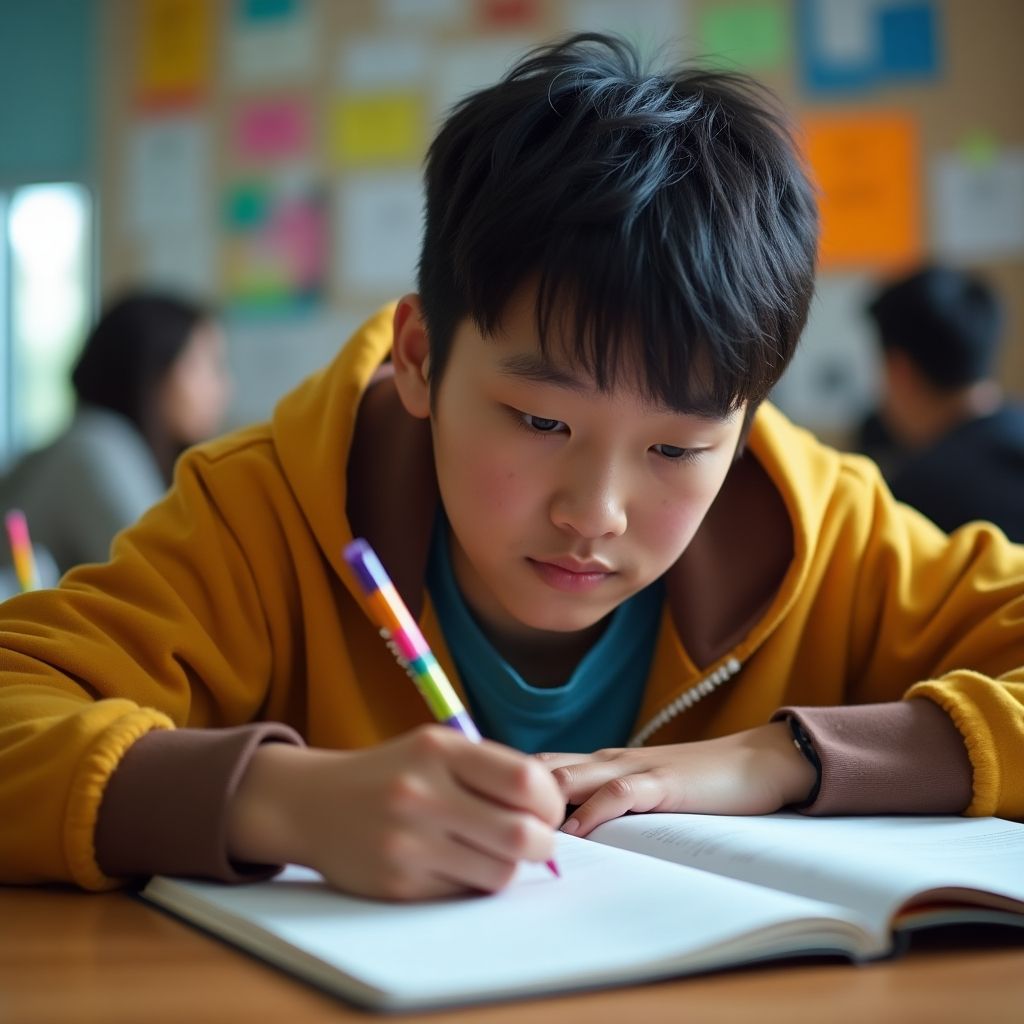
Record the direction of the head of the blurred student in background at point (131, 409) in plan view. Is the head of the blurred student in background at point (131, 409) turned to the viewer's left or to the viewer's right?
to the viewer's right

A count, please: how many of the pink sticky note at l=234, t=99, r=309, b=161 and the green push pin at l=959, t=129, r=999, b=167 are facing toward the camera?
2

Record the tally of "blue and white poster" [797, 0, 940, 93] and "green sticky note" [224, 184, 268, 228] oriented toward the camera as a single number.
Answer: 2

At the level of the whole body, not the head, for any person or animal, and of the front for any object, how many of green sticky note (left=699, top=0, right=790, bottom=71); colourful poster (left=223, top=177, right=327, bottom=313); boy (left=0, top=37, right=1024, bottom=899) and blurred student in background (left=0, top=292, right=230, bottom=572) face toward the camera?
3

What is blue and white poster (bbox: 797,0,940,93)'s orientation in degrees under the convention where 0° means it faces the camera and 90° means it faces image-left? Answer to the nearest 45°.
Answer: approximately 0°

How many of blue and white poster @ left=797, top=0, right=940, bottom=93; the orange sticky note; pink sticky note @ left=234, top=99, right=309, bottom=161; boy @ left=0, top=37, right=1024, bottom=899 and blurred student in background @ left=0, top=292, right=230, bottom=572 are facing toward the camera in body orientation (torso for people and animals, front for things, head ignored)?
4
